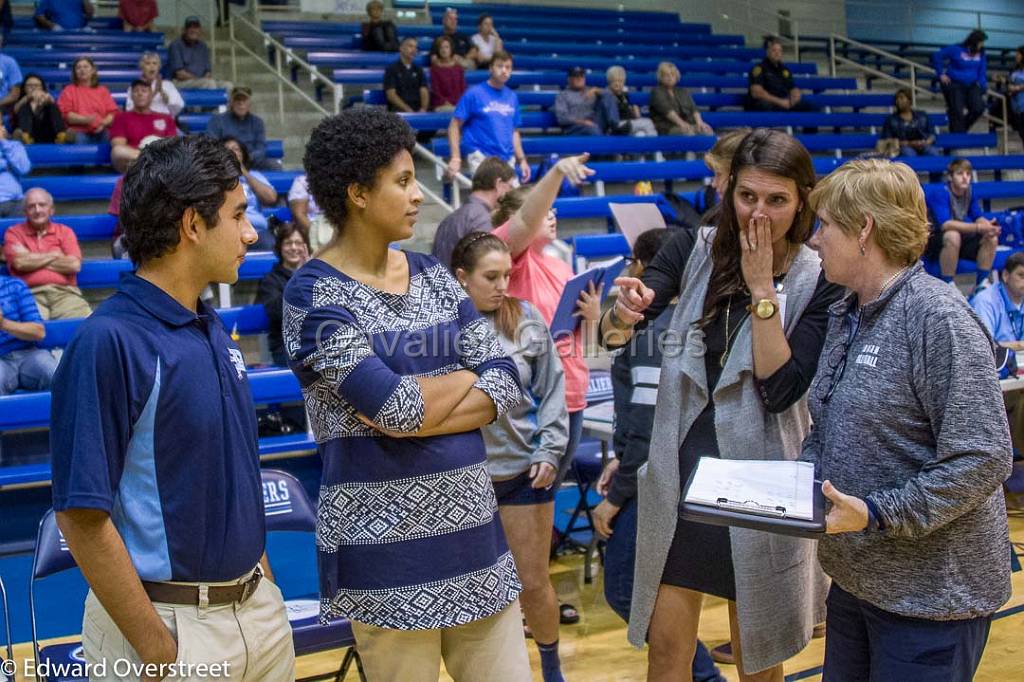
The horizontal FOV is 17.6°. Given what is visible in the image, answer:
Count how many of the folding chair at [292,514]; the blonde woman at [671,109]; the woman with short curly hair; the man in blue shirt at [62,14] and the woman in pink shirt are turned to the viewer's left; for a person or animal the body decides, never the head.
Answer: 0

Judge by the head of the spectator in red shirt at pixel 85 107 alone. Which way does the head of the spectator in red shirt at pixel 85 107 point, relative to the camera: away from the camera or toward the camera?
toward the camera

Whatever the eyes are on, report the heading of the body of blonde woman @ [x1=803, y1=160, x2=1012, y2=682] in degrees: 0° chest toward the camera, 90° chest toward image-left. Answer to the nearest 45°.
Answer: approximately 90°

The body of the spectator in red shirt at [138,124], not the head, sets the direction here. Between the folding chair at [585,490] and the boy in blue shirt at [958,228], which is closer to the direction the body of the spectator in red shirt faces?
the folding chair

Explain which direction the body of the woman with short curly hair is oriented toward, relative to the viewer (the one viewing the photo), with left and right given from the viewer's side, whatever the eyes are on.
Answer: facing the viewer and to the right of the viewer

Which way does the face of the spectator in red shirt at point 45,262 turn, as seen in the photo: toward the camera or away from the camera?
toward the camera

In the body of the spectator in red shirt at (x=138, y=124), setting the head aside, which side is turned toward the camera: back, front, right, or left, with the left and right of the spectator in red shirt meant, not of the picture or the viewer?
front

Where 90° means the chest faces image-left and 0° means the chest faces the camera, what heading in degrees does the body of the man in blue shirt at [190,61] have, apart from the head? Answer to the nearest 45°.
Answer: approximately 315°

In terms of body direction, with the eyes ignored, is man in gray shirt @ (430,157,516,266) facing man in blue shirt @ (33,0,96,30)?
no

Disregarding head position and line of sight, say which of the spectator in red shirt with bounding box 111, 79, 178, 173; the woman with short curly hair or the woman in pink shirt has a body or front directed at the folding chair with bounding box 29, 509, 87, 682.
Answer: the spectator in red shirt

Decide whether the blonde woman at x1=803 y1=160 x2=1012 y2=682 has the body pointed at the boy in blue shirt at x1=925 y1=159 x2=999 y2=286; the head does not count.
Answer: no

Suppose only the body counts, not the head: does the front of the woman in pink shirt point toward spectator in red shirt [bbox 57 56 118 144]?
no

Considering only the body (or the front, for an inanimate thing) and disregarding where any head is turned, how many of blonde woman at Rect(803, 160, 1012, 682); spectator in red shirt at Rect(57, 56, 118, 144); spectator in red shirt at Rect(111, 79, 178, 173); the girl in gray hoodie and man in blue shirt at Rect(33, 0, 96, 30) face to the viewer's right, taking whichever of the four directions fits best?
0
